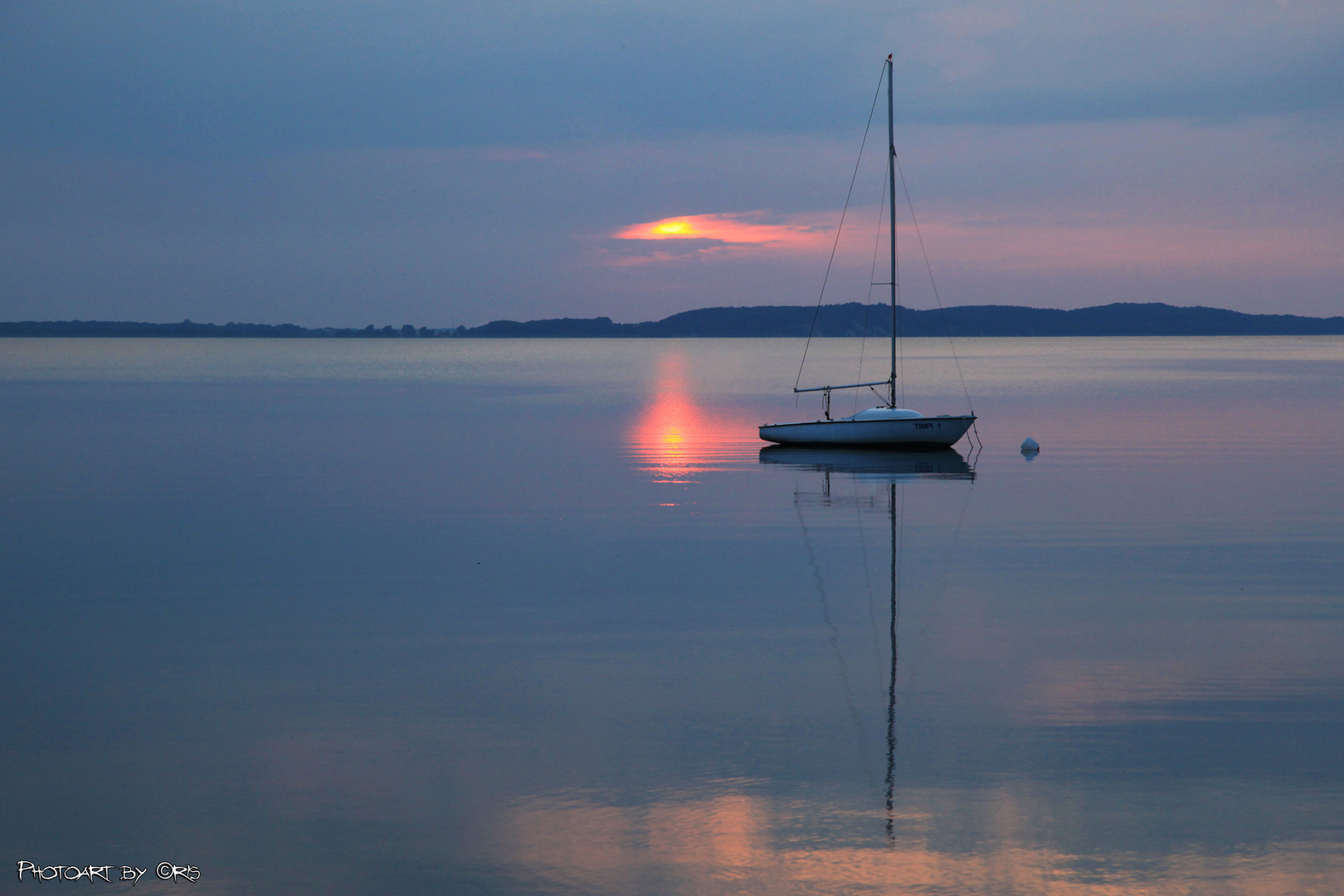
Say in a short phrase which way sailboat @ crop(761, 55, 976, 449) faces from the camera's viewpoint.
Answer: facing to the right of the viewer
